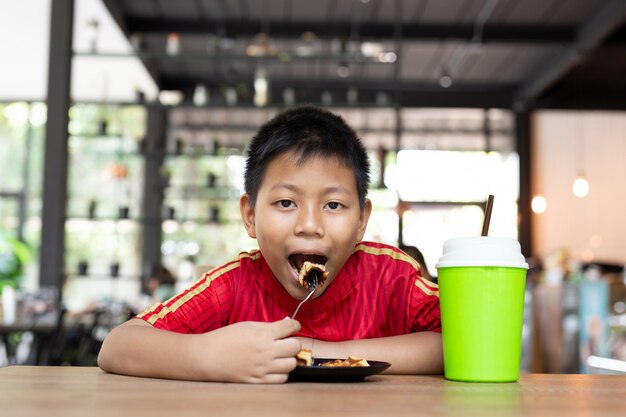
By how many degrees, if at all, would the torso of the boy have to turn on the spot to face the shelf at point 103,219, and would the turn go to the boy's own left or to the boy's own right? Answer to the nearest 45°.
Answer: approximately 180°

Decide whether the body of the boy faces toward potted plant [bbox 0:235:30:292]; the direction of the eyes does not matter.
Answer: no

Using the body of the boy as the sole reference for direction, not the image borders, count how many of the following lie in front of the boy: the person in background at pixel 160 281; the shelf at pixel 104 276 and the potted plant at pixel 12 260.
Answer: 0

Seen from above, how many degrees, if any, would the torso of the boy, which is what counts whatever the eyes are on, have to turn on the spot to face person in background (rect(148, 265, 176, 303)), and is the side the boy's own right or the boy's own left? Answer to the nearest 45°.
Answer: approximately 180°

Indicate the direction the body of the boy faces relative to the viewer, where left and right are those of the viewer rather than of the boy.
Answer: facing the viewer

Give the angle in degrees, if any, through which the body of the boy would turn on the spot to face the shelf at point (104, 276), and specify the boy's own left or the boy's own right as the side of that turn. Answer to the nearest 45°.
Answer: approximately 180°

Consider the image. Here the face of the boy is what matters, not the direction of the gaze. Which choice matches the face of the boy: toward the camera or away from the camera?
toward the camera

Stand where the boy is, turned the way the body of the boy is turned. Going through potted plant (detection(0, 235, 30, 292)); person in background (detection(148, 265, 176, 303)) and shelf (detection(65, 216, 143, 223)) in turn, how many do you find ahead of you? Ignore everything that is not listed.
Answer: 0

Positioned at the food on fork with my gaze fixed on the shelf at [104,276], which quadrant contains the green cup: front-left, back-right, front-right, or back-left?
back-right
